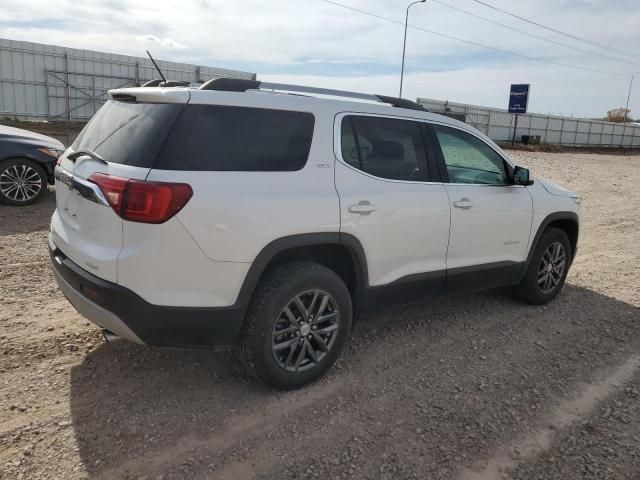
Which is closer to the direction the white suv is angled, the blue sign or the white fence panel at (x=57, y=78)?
the blue sign

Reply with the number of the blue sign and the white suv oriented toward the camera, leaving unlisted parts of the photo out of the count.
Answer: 1

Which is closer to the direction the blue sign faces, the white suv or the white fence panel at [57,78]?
the white suv

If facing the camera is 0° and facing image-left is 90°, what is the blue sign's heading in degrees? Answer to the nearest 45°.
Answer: approximately 0°

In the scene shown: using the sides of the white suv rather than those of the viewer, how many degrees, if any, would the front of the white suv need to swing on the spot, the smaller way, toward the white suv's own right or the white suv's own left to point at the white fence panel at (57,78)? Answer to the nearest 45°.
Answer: approximately 90° to the white suv's own left

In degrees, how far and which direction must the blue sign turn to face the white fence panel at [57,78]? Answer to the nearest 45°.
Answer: approximately 45° to its right

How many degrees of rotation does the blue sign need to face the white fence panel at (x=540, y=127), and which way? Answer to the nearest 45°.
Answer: approximately 180°

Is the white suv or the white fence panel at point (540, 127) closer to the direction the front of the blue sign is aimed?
the white suv

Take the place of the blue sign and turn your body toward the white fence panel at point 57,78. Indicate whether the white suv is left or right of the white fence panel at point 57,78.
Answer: left

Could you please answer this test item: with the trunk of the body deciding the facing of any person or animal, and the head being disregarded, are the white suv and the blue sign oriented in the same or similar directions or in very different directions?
very different directions

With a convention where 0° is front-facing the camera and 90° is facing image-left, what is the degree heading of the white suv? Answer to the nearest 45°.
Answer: approximately 225°

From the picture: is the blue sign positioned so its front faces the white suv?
yes

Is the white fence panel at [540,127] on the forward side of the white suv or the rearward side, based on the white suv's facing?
on the forward side
